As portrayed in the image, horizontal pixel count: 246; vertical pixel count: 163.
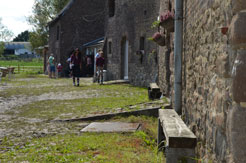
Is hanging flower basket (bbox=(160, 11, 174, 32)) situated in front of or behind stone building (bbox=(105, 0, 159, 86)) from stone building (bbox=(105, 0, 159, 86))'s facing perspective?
in front

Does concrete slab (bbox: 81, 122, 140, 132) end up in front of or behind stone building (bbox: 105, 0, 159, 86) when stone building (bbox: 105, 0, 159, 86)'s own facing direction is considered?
in front

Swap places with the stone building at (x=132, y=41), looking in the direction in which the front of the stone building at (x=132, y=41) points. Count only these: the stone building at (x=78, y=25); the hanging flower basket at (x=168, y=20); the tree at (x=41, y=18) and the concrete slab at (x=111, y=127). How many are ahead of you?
2

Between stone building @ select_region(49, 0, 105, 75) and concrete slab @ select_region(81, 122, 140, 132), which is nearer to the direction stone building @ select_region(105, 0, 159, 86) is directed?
the concrete slab
